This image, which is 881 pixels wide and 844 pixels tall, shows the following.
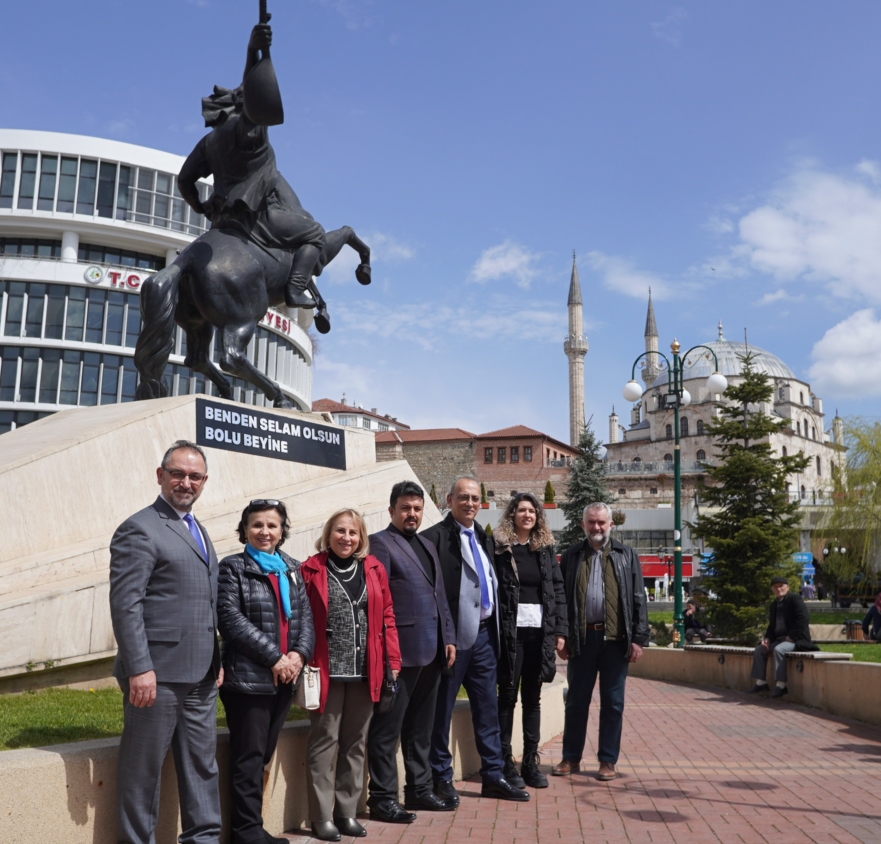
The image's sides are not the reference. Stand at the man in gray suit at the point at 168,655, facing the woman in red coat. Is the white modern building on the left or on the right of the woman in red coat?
left

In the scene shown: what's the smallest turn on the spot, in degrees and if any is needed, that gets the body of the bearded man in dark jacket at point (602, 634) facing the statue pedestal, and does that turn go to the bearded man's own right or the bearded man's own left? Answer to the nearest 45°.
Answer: approximately 90° to the bearded man's own right

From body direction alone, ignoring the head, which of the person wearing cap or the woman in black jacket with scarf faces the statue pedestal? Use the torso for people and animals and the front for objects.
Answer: the person wearing cap

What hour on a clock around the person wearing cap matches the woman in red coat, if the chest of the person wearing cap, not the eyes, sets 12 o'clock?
The woman in red coat is roughly at 11 o'clock from the person wearing cap.

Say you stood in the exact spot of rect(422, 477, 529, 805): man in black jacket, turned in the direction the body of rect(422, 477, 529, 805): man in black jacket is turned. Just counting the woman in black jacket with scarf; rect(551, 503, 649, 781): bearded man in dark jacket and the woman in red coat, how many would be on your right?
2
